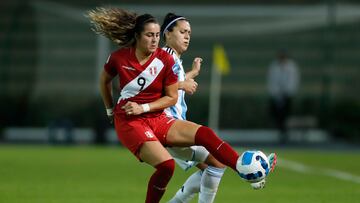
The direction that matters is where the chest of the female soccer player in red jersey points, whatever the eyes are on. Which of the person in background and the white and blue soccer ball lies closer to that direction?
the white and blue soccer ball

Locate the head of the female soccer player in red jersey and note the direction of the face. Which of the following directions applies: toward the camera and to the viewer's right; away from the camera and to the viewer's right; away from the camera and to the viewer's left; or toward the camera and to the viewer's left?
toward the camera and to the viewer's right

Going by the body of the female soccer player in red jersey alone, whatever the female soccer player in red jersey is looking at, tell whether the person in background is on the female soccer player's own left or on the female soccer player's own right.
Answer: on the female soccer player's own left

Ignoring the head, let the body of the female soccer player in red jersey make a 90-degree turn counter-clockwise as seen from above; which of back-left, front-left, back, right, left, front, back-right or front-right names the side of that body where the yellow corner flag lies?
front-left

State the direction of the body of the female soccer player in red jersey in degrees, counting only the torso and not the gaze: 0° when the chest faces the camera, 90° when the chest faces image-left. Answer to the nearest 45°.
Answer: approximately 315°
